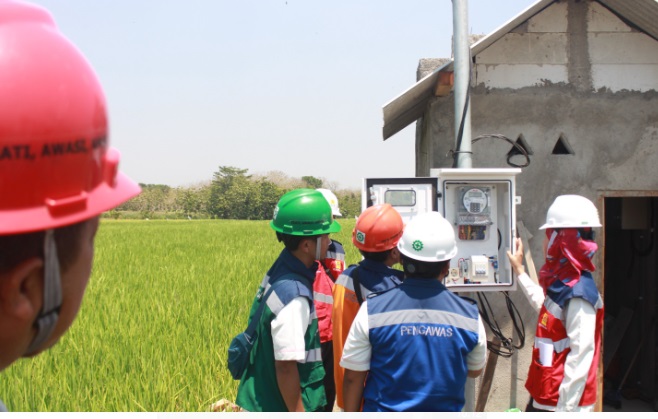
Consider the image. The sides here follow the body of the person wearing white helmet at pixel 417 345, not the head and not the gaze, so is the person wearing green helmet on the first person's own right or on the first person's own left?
on the first person's own left

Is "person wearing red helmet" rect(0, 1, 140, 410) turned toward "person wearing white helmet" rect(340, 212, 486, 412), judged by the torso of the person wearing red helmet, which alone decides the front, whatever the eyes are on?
yes

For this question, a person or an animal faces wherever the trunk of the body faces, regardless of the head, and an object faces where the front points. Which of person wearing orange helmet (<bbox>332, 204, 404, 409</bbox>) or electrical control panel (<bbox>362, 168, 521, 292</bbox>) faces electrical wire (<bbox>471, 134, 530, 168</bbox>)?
the person wearing orange helmet

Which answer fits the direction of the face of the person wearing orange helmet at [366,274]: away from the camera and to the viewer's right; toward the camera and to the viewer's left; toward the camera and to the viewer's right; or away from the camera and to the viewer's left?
away from the camera and to the viewer's right

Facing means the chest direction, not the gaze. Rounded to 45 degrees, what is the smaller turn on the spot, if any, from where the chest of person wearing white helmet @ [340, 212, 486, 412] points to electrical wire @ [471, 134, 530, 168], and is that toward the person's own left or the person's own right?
0° — they already face it

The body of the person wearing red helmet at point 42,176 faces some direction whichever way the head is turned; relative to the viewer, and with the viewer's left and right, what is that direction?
facing away from the viewer and to the right of the viewer

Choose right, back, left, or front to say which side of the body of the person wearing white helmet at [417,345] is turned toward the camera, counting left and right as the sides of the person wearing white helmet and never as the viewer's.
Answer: back

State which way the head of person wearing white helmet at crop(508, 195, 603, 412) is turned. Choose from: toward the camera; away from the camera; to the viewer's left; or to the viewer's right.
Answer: to the viewer's left

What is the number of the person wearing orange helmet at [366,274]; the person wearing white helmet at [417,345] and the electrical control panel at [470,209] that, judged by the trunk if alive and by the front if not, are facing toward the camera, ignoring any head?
1

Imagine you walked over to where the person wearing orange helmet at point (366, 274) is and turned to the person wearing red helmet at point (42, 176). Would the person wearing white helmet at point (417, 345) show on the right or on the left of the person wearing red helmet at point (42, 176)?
left

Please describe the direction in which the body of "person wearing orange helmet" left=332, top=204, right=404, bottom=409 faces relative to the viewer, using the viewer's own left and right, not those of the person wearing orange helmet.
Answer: facing away from the viewer and to the right of the viewer

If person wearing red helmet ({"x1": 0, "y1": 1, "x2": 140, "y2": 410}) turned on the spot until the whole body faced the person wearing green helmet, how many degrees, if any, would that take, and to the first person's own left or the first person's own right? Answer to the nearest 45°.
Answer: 0° — they already face them

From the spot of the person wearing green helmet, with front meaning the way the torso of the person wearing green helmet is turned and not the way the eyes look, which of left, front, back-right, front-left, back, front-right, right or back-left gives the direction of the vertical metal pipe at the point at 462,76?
front-left

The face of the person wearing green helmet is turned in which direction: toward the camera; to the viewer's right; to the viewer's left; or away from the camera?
to the viewer's right

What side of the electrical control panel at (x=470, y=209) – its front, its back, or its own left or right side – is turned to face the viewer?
front

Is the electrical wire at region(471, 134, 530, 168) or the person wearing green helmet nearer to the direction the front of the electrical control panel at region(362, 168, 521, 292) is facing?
the person wearing green helmet
